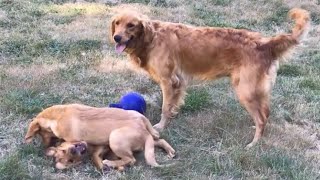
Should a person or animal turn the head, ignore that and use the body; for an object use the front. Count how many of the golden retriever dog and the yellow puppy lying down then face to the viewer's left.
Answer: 2

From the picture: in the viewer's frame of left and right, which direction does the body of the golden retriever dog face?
facing to the left of the viewer

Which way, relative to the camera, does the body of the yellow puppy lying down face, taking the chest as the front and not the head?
to the viewer's left

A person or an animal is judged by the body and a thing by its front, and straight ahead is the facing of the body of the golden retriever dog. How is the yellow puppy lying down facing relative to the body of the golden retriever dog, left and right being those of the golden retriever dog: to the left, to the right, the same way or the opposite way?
the same way

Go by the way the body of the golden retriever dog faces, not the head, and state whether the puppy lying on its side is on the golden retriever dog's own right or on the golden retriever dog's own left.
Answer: on the golden retriever dog's own left

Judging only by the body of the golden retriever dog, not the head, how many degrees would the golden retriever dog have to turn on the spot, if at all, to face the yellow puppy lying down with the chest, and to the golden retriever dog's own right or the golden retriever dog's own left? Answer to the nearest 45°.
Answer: approximately 45° to the golden retriever dog's own left
